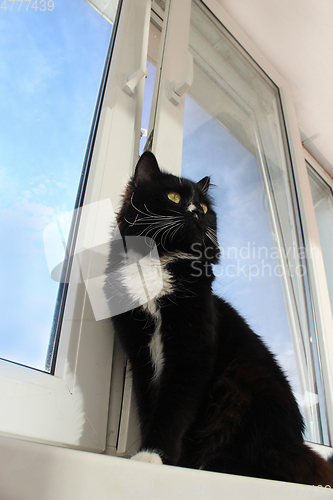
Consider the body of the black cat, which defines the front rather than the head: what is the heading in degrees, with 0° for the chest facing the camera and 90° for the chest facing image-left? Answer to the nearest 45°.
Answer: approximately 45°
